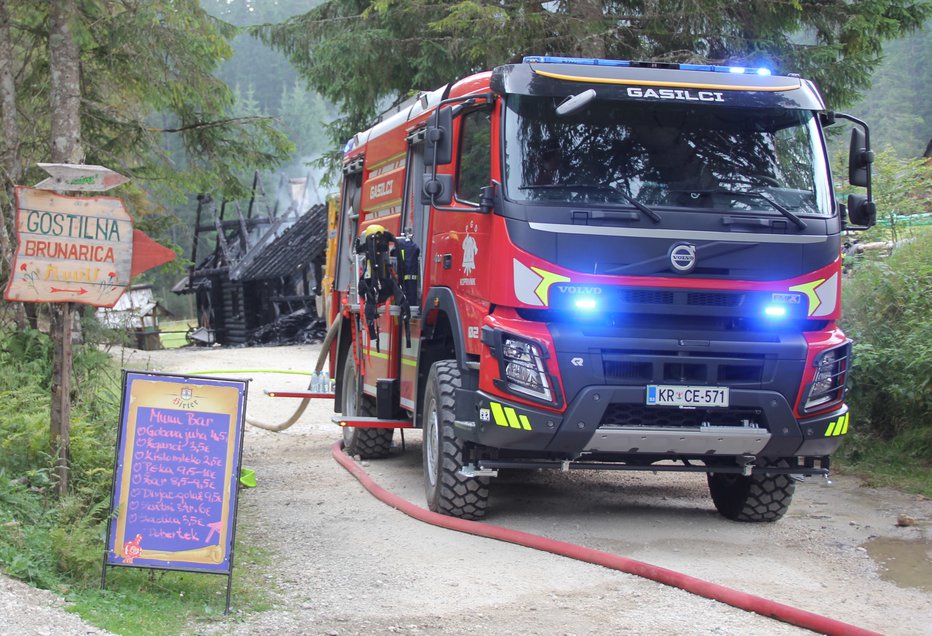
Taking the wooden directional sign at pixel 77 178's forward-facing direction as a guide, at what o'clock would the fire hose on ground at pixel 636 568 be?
The fire hose on ground is roughly at 10 o'clock from the wooden directional sign.

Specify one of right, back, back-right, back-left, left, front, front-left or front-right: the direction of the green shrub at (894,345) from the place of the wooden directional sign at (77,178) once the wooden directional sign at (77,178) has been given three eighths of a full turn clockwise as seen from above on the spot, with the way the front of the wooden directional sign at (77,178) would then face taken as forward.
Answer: back-right

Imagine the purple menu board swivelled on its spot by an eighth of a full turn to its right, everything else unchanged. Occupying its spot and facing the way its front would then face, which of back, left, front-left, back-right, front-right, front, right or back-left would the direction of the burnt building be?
back-right

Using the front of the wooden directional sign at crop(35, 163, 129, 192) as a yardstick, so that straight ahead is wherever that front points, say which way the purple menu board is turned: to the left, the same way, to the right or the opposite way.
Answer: the same way

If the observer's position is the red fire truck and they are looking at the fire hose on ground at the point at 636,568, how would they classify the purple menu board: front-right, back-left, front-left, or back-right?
front-right

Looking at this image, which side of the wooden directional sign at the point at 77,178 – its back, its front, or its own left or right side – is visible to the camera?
front

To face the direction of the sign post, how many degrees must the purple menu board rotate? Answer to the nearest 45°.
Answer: approximately 135° to its right

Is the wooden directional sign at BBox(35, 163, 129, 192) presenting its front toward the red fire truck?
no

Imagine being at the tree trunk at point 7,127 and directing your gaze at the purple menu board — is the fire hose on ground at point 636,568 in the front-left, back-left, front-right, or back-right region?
front-left

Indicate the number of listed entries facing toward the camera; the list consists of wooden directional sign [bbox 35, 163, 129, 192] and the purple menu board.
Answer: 2

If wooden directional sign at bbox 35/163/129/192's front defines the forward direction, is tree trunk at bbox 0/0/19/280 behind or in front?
behind
